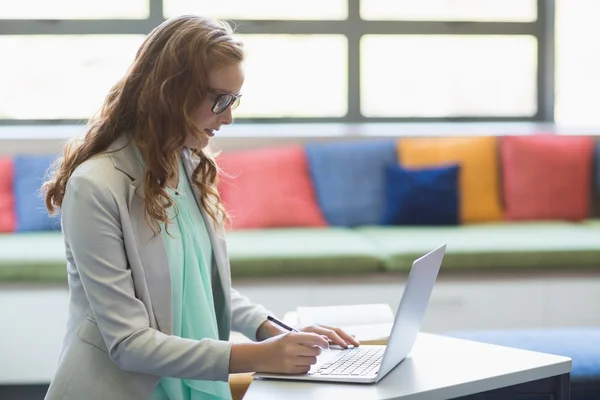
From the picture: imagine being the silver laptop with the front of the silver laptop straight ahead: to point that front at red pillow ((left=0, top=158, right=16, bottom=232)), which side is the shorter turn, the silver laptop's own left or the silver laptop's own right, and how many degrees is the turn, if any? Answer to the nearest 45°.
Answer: approximately 45° to the silver laptop's own right

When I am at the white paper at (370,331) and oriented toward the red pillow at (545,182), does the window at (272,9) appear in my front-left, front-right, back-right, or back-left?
front-left

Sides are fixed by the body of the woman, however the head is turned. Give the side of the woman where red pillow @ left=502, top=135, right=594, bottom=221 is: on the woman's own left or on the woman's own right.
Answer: on the woman's own left

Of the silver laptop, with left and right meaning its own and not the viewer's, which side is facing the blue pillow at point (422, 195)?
right

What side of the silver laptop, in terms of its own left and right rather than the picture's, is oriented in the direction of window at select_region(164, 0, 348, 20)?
right

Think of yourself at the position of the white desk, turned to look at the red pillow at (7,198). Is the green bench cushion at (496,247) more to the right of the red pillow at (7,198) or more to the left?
right

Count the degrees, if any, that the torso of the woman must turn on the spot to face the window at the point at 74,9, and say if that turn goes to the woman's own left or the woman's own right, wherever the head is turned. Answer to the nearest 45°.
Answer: approximately 135° to the woman's own left

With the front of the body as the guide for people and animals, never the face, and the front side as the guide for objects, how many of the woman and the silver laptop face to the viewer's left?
1

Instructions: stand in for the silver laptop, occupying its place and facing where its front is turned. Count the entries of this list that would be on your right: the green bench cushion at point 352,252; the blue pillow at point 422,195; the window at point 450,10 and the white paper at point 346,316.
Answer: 4

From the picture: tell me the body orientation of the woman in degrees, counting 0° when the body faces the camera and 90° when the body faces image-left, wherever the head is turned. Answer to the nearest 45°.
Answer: approximately 315°

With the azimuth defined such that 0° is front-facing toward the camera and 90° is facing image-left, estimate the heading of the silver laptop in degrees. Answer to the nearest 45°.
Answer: approximately 90°

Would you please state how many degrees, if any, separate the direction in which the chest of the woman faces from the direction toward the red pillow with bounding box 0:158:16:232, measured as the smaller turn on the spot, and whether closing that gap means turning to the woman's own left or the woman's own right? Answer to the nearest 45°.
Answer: approximately 135° to the woman's own left

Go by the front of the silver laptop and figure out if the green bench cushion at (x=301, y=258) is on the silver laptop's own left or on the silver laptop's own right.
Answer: on the silver laptop's own right

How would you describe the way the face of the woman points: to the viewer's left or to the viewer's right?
to the viewer's right
